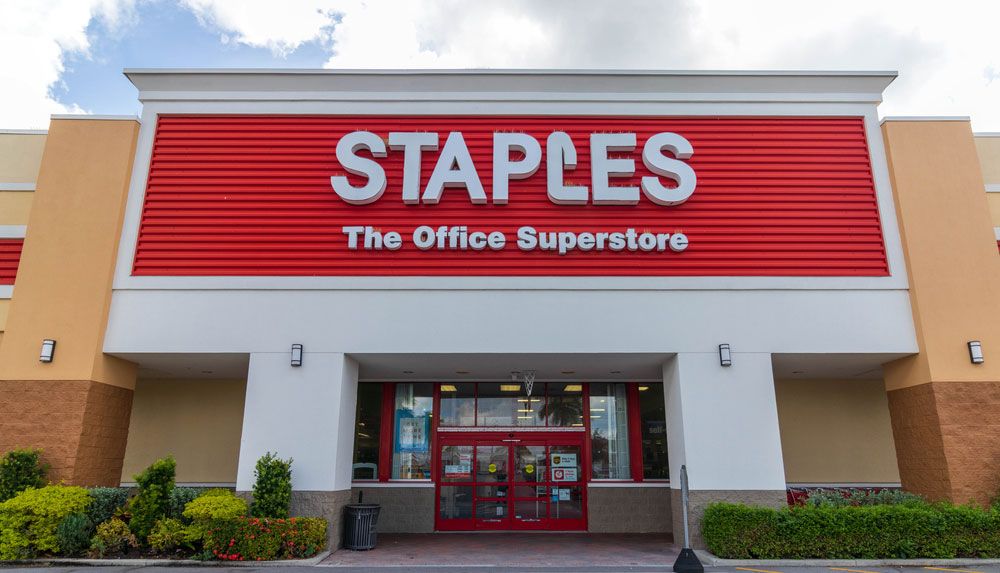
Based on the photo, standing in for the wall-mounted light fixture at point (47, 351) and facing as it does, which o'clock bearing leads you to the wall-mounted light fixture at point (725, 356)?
the wall-mounted light fixture at point (725, 356) is roughly at 10 o'clock from the wall-mounted light fixture at point (47, 351).

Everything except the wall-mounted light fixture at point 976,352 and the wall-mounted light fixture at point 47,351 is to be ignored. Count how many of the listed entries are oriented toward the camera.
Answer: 2

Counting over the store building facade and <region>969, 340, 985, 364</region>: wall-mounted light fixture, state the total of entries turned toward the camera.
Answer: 2

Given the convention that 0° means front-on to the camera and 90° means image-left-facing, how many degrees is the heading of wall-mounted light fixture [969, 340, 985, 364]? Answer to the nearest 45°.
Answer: approximately 0°

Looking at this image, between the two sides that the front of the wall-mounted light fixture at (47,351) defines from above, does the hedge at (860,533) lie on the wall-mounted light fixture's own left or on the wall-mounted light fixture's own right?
on the wall-mounted light fixture's own left

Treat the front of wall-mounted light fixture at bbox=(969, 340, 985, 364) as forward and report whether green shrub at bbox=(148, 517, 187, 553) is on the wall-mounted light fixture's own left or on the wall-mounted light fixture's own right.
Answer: on the wall-mounted light fixture's own right

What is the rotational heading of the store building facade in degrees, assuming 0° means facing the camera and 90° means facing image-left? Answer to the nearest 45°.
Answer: approximately 0°
